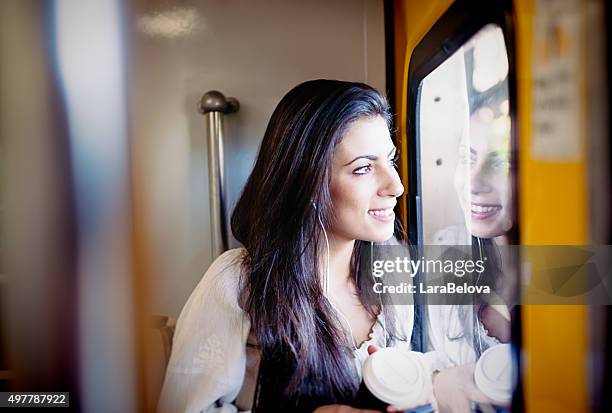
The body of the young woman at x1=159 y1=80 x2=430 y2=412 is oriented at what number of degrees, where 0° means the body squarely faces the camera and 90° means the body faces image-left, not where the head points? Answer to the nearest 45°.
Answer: approximately 315°
